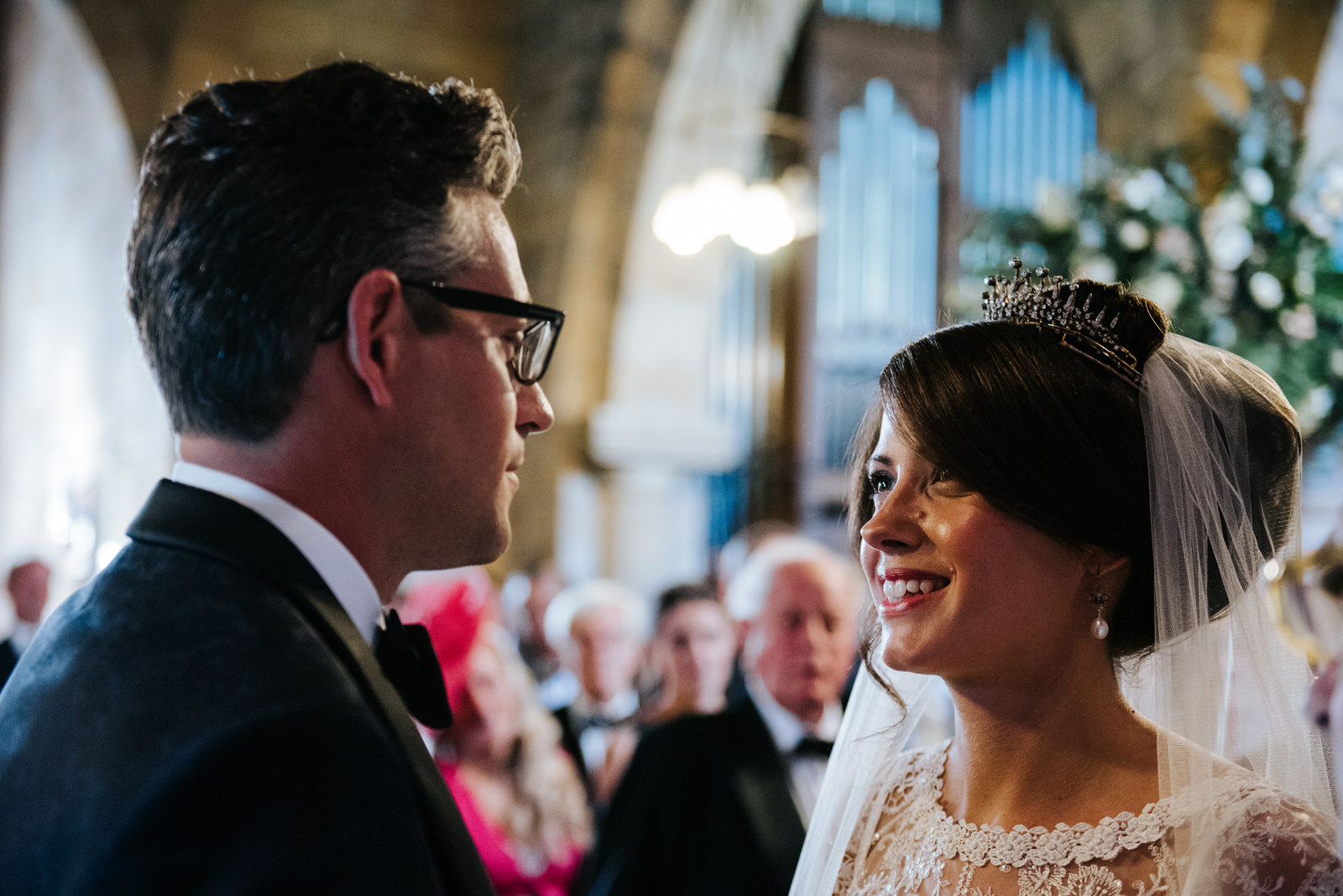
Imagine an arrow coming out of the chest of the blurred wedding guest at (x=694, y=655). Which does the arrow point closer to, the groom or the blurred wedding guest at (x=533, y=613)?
the groom

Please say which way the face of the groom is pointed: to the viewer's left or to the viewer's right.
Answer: to the viewer's right

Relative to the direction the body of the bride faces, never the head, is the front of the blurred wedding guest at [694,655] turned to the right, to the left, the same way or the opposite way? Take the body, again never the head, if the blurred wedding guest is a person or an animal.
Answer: to the left

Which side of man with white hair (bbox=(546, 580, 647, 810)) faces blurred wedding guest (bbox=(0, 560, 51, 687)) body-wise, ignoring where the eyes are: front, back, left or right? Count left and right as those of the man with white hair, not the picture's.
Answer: right

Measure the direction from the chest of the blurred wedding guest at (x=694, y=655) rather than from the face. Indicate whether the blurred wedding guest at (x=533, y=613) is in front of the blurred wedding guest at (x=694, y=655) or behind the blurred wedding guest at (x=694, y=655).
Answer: behind

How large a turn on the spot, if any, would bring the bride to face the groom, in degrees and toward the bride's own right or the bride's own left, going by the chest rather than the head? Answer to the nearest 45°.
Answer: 0° — they already face them
